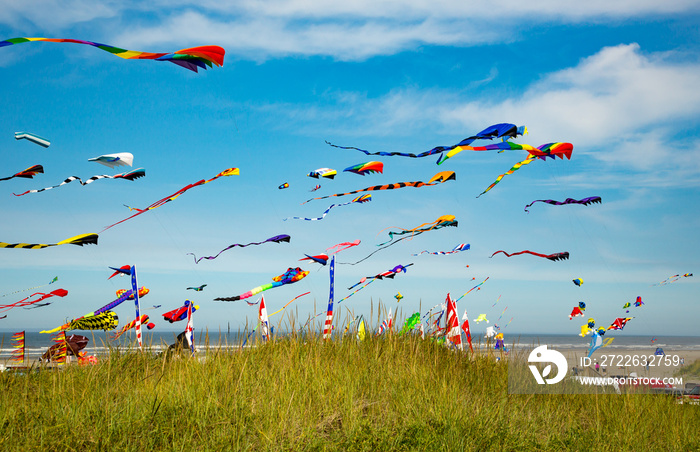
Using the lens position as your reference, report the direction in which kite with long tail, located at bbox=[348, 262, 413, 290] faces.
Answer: facing to the right of the viewer

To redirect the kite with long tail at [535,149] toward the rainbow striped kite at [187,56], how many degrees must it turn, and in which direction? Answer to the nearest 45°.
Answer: approximately 135° to its right

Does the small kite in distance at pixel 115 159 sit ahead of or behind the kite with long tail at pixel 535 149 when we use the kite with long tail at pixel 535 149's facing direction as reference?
behind

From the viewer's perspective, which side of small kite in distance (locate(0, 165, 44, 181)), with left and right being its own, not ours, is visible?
right

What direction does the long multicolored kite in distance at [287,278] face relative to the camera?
to the viewer's right

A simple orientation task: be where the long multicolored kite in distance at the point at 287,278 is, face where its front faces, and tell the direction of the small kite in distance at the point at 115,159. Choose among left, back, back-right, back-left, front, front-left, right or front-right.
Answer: back-right

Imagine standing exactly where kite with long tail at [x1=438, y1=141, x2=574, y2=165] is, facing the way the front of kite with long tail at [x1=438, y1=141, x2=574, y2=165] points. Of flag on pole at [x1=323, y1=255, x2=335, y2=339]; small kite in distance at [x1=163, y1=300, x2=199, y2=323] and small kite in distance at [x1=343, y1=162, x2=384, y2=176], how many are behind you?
3

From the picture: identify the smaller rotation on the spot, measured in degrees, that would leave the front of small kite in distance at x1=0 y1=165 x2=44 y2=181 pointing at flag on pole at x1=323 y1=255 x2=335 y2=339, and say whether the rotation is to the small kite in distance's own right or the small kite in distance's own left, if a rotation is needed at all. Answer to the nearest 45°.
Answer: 0° — it already faces it

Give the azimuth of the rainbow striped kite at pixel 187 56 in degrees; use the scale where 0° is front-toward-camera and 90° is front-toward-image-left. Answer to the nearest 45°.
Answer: approximately 270°
